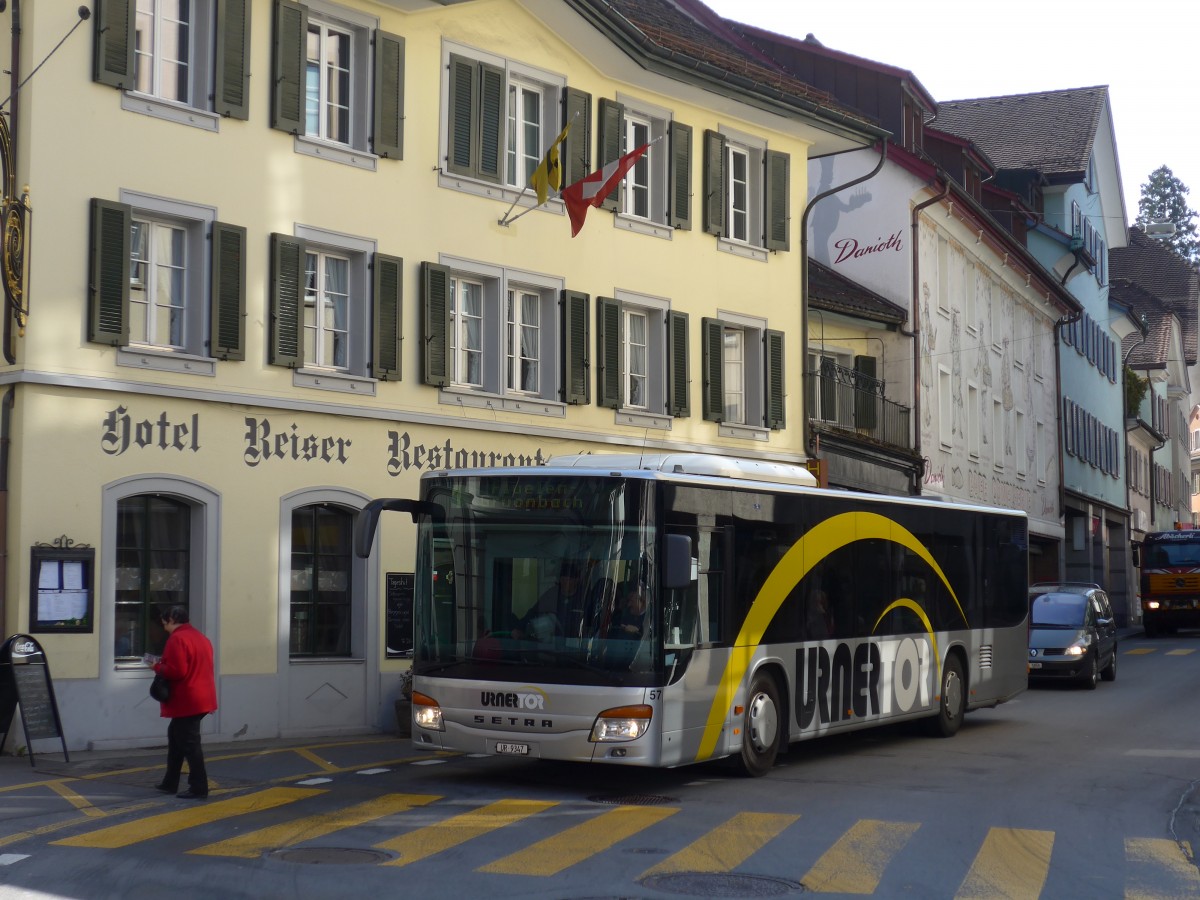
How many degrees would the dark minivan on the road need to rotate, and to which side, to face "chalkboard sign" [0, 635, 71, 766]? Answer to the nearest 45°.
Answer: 0° — it already faces it

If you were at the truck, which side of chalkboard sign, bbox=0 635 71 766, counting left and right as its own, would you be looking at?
left

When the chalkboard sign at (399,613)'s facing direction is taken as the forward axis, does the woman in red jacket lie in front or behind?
in front

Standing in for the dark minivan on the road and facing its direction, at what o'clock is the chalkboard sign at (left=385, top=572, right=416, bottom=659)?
The chalkboard sign is roughly at 12 o'clock from the dark minivan on the road.

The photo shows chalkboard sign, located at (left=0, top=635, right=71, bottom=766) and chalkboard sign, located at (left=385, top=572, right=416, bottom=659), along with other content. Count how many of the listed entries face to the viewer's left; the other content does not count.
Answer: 0

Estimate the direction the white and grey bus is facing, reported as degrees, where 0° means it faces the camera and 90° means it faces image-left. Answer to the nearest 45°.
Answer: approximately 45°

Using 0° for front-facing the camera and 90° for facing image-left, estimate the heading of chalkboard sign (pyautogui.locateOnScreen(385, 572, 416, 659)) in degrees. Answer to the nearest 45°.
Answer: approximately 0°

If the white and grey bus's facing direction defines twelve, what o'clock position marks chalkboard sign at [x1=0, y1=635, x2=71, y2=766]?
The chalkboard sign is roughly at 2 o'clock from the white and grey bus.
